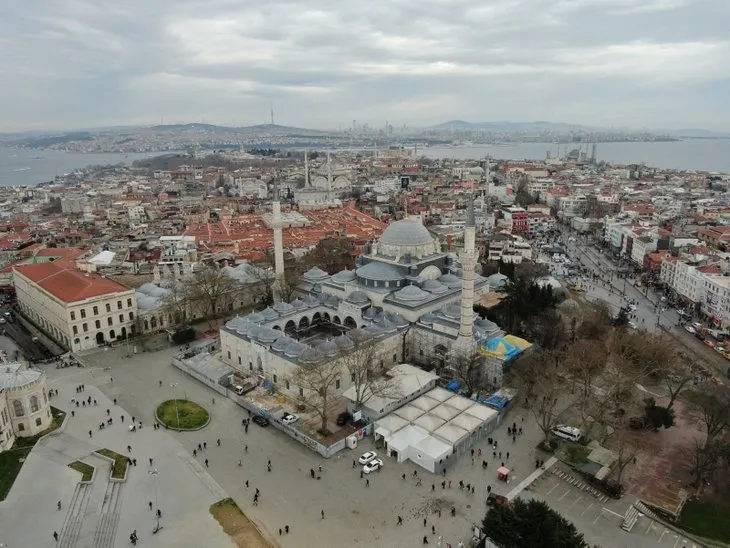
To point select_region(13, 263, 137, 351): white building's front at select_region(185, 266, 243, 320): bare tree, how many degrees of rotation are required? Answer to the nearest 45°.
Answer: approximately 45° to its left

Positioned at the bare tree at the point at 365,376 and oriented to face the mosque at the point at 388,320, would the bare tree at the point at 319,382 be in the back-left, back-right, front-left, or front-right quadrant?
back-left

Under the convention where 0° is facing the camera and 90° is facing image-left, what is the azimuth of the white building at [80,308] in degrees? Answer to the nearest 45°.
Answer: approximately 315°

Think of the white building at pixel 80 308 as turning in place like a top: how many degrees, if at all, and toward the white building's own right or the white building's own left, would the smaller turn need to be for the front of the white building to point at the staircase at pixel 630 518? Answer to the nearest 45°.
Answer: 0° — it already faces it

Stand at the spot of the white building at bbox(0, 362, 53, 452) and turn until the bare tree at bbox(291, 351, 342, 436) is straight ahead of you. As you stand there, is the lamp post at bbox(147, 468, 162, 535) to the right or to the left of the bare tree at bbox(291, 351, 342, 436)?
right

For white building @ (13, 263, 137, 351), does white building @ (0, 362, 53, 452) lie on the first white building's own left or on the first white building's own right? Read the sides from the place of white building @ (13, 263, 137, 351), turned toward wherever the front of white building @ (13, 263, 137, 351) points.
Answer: on the first white building's own right
